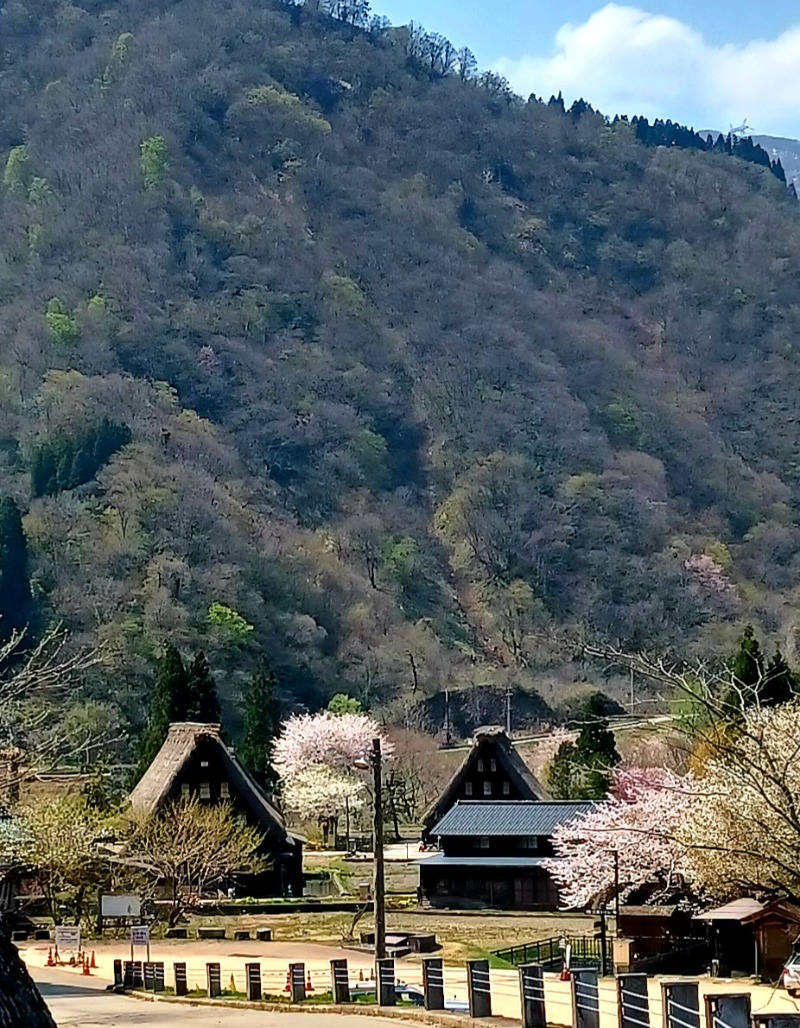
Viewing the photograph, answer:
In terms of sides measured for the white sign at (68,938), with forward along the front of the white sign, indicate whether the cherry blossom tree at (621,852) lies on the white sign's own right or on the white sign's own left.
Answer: on the white sign's own left

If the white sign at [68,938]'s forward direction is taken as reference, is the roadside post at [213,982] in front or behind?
in front

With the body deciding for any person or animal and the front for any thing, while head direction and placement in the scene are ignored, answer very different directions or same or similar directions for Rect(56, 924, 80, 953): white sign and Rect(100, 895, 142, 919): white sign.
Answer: same or similar directions

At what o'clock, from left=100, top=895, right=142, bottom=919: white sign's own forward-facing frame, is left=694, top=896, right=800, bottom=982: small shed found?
The small shed is roughly at 10 o'clock from the white sign.

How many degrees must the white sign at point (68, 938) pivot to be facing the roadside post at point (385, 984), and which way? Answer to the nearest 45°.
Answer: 0° — it already faces it

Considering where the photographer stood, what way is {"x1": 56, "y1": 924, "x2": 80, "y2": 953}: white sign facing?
facing the viewer

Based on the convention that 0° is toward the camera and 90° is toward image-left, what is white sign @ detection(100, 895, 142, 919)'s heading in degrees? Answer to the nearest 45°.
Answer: approximately 0°

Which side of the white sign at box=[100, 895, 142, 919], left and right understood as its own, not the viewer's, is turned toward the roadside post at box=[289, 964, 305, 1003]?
front

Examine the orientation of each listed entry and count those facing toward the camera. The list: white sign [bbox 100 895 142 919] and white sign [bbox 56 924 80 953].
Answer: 2
